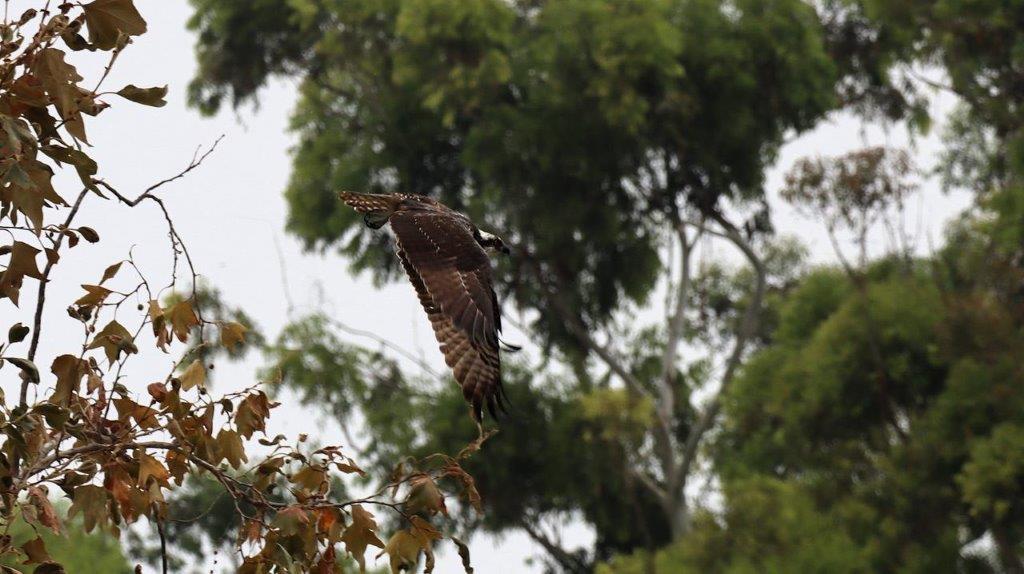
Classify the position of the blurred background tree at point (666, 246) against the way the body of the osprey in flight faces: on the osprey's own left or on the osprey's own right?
on the osprey's own left

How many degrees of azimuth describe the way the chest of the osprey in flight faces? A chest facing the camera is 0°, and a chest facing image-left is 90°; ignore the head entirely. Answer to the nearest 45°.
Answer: approximately 270°
